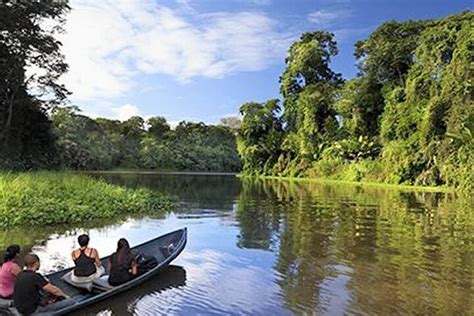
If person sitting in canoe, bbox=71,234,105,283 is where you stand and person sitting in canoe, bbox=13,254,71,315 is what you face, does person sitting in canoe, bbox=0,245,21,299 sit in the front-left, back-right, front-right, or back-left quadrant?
front-right

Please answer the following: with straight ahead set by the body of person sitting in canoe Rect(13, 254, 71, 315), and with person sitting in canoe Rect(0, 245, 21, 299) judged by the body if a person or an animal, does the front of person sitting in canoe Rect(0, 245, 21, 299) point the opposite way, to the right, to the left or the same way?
the same way

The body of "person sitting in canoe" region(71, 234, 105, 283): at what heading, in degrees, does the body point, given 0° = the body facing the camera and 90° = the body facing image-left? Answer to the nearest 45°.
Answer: approximately 180°

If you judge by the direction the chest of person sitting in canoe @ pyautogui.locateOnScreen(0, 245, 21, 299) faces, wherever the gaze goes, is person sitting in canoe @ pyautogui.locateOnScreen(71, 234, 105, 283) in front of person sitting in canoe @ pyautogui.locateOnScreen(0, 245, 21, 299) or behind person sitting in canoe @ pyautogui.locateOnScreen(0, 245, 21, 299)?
in front

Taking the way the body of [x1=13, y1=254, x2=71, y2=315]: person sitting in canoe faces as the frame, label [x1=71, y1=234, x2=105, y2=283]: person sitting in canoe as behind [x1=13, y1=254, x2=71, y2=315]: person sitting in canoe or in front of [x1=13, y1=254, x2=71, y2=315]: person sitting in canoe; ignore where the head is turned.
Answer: in front

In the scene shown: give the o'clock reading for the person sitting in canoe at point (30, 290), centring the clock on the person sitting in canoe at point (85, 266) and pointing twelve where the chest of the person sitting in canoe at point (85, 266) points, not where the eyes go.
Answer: the person sitting in canoe at point (30, 290) is roughly at 7 o'clock from the person sitting in canoe at point (85, 266).

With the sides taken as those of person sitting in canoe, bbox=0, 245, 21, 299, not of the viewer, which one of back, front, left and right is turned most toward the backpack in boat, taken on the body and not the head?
front

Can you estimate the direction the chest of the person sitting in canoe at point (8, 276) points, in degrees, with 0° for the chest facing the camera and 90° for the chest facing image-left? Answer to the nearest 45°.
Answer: approximately 225°

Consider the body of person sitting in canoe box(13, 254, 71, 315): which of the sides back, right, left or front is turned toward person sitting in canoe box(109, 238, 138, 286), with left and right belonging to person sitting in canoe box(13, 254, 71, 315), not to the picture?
front

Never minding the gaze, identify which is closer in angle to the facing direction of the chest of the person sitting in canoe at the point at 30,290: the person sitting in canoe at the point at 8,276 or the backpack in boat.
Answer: the backpack in boat

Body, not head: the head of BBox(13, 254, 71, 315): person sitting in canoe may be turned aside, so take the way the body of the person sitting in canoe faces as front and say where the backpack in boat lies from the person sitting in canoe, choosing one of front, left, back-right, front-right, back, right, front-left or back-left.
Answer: front

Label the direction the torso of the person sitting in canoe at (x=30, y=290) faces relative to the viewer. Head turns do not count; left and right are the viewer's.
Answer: facing away from the viewer and to the right of the viewer

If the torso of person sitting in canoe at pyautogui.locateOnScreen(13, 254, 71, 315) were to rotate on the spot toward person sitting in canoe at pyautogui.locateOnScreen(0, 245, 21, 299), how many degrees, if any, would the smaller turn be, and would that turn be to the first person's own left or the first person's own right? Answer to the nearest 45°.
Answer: approximately 90° to the first person's own left
